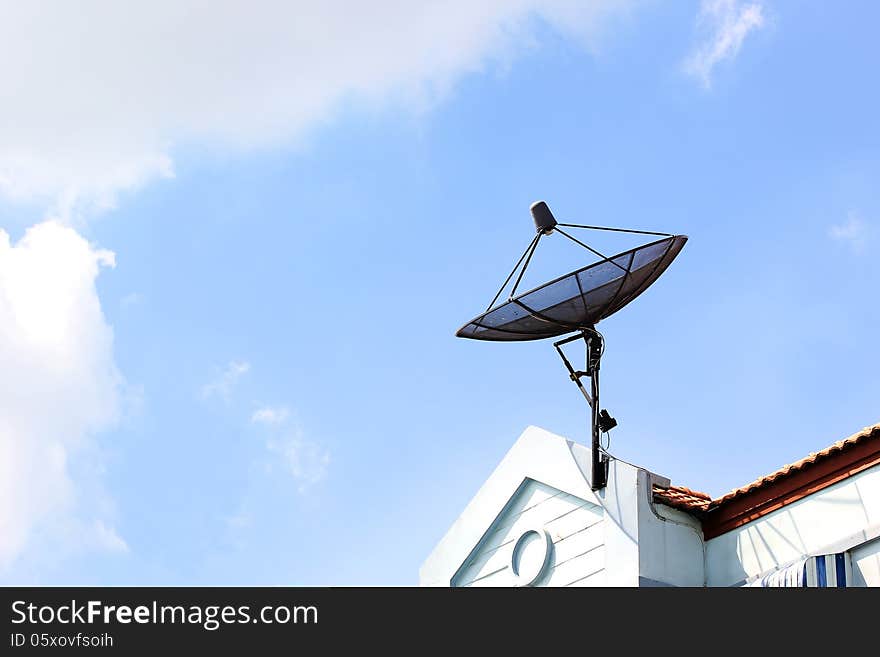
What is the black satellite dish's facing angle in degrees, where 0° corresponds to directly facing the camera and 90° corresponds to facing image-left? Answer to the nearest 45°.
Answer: approximately 90°
